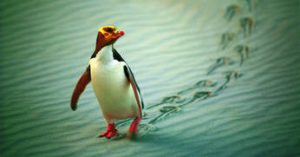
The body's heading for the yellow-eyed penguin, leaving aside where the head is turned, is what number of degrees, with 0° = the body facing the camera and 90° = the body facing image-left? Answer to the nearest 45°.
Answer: approximately 45°
